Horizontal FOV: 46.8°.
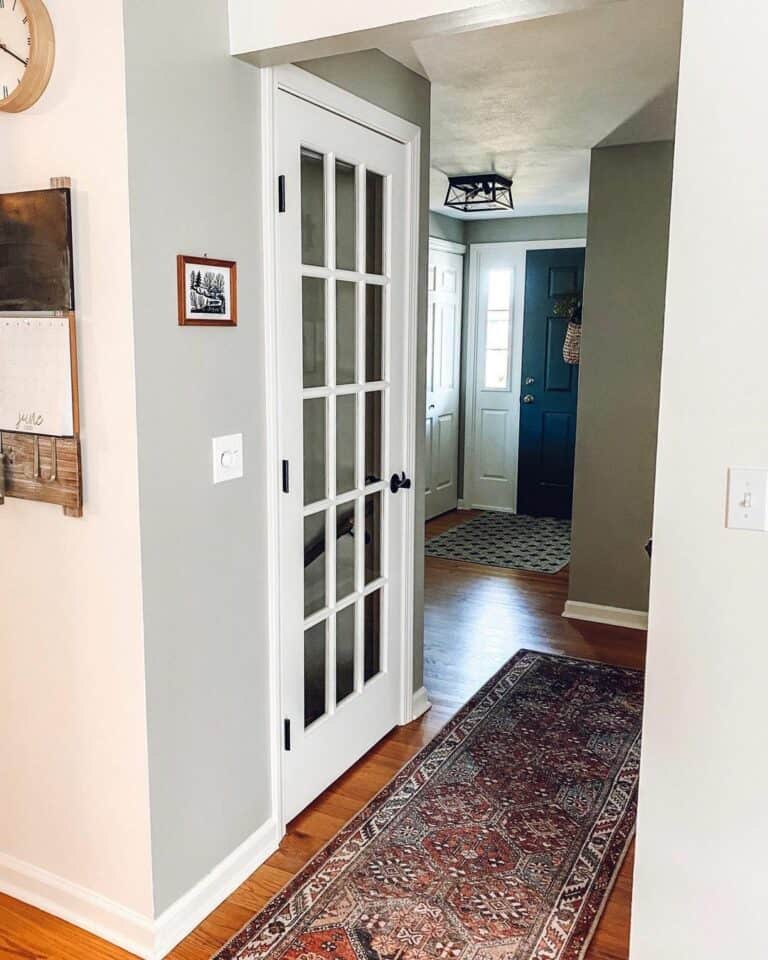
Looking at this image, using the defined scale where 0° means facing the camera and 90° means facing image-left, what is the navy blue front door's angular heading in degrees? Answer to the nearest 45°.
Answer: approximately 0°

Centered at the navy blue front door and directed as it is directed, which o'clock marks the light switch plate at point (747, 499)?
The light switch plate is roughly at 12 o'clock from the navy blue front door.

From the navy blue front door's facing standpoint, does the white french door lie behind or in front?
in front

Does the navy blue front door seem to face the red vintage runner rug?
yes

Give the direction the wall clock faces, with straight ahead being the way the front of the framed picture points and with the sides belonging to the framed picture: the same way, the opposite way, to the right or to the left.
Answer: to the right
